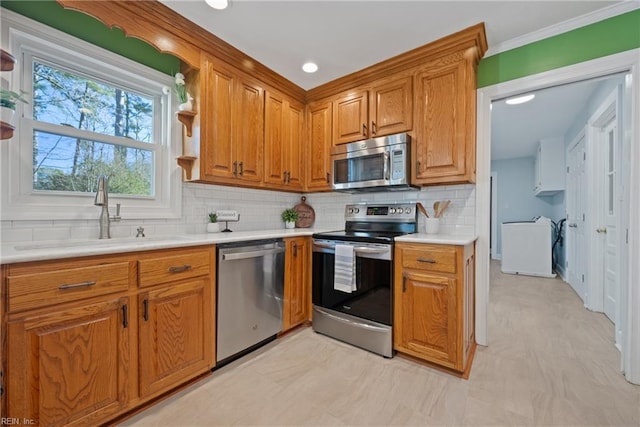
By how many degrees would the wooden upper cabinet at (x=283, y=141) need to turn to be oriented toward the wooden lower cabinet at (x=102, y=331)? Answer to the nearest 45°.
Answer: approximately 90° to its right

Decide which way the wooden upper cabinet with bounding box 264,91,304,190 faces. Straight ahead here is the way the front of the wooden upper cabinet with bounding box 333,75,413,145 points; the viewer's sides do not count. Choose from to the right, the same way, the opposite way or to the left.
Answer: to the left

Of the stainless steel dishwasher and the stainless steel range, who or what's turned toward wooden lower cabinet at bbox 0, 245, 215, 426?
the stainless steel range

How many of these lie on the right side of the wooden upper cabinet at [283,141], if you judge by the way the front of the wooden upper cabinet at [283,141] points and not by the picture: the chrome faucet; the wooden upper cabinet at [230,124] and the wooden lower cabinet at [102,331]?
3

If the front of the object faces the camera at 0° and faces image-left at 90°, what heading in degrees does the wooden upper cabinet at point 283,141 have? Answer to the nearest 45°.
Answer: approximately 315°

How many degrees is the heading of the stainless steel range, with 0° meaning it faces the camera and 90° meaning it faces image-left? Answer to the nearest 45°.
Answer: approximately 45°

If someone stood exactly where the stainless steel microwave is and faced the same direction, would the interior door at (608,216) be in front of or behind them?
behind
